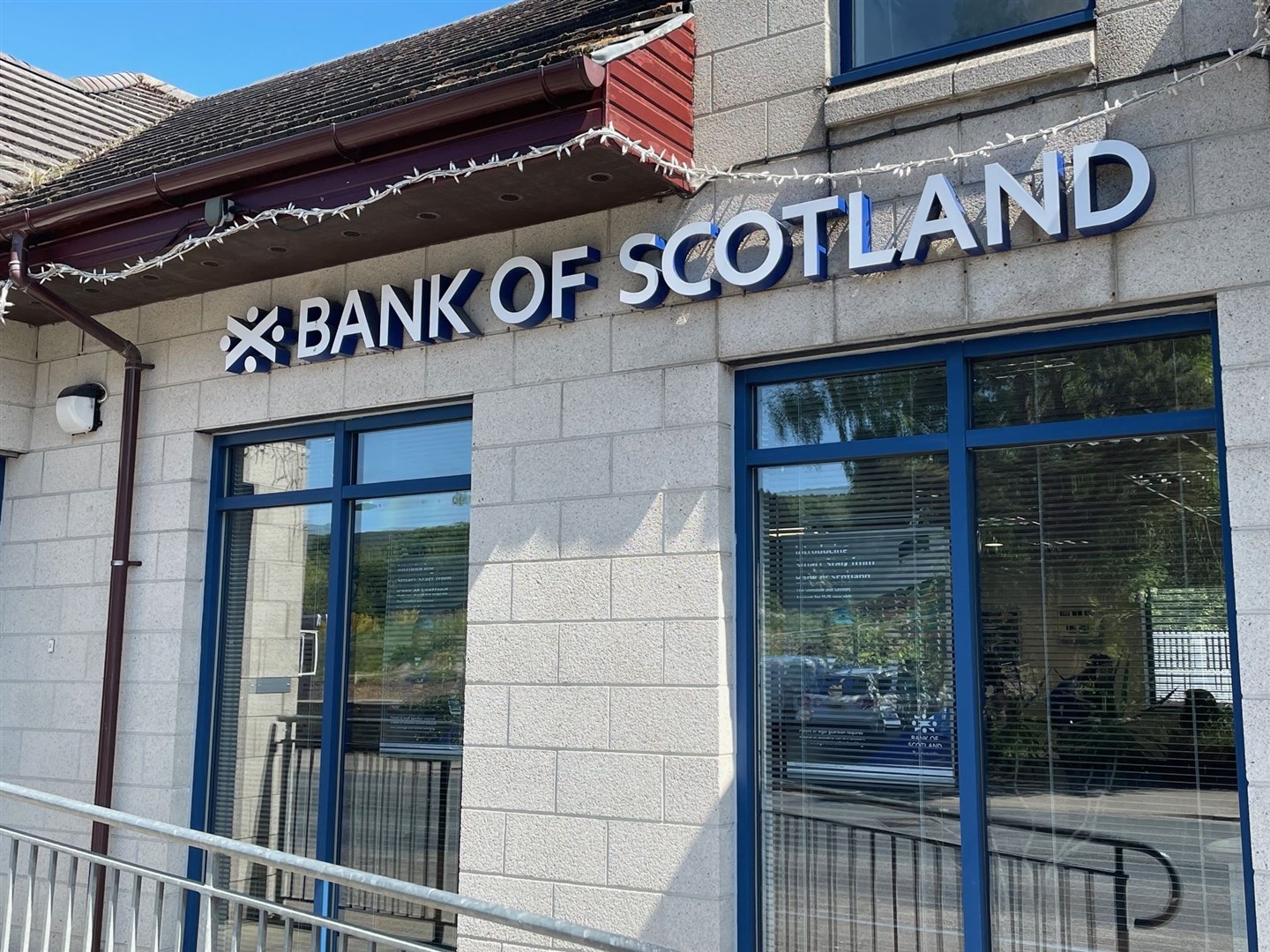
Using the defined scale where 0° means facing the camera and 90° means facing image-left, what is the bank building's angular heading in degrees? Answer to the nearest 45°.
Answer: approximately 45°
